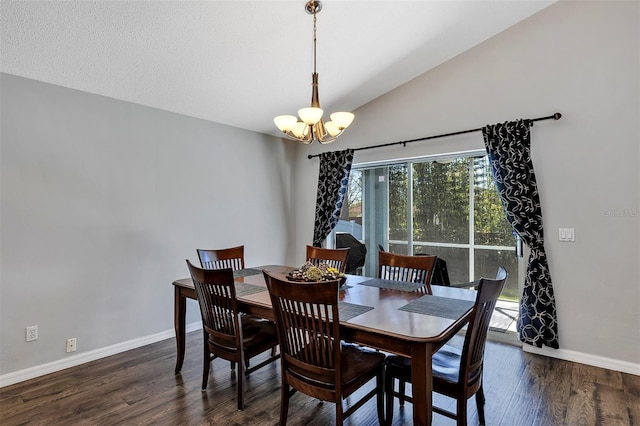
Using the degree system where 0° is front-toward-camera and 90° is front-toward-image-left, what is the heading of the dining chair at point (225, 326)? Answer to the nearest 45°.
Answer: approximately 225°

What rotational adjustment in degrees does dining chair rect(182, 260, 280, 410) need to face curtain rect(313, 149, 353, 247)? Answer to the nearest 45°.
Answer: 0° — it already faces it

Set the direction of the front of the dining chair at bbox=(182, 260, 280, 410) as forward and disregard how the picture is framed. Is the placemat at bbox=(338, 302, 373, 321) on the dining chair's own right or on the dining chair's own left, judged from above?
on the dining chair's own right

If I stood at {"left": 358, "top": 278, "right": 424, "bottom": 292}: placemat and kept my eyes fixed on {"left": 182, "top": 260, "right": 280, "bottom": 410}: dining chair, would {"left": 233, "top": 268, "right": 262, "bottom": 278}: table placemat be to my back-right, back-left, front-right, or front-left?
front-right

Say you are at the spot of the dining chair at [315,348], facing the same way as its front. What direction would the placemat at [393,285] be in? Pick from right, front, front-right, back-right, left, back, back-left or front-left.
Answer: front

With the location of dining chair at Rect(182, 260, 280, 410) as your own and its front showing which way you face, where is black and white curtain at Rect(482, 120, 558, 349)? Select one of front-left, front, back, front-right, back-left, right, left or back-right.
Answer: front-right

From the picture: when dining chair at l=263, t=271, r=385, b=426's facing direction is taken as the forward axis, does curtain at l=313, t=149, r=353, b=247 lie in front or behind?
in front

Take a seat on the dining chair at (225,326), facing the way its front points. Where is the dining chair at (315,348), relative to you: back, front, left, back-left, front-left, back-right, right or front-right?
right

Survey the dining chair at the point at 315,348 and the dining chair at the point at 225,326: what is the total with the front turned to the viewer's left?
0

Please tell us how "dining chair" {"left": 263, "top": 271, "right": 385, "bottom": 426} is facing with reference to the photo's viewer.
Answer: facing away from the viewer and to the right of the viewer

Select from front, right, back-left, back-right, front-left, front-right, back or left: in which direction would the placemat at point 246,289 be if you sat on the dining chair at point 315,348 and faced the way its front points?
left

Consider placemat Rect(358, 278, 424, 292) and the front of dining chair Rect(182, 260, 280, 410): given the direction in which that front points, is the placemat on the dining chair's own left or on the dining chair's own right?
on the dining chair's own right
